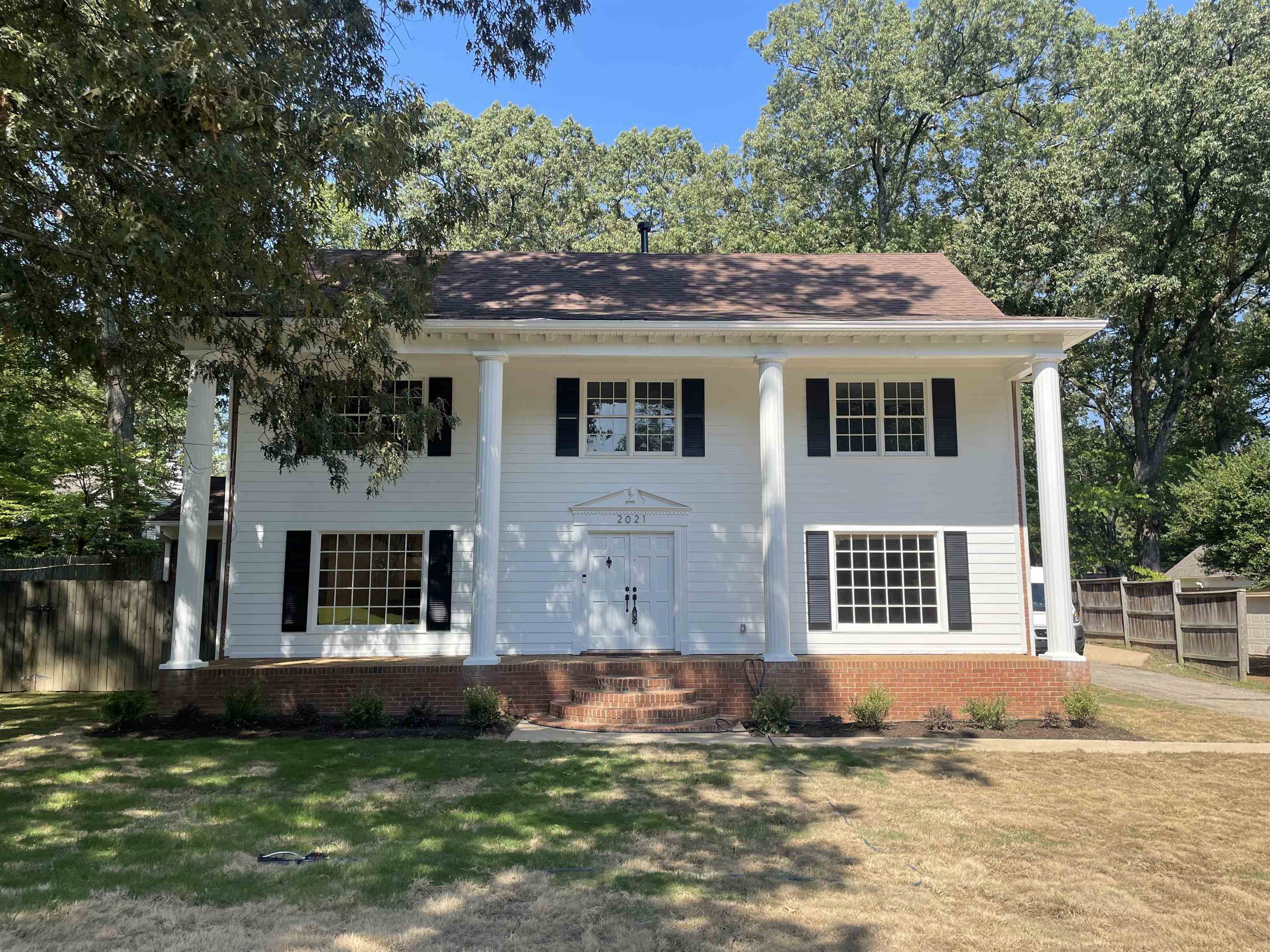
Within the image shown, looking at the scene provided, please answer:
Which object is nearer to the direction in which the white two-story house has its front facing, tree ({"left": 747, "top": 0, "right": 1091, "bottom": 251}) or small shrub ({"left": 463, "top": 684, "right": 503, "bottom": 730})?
the small shrub

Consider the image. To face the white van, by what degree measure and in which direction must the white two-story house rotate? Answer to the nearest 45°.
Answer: approximately 135° to its left

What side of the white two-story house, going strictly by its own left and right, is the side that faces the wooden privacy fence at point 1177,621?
left

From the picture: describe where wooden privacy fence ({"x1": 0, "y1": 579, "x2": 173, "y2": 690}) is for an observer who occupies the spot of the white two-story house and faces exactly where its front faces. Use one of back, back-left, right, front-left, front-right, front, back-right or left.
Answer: right

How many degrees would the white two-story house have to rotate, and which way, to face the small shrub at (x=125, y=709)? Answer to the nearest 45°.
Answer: approximately 90° to its right

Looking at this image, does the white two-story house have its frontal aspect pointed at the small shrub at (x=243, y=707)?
no

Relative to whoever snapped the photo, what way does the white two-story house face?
facing the viewer

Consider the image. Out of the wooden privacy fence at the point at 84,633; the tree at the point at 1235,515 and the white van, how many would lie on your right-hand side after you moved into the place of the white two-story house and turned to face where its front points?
1

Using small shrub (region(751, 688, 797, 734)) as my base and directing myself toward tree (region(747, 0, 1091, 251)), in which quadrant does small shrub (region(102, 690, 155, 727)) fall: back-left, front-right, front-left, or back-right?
back-left

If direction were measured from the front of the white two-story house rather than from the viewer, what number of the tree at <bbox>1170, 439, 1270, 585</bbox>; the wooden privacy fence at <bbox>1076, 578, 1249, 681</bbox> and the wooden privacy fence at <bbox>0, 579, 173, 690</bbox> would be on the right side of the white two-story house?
1

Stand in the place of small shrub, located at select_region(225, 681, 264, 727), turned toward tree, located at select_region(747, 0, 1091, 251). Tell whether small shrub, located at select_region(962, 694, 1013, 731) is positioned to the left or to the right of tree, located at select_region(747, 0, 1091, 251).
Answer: right

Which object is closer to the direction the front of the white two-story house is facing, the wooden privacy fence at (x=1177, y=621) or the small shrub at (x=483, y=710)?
the small shrub

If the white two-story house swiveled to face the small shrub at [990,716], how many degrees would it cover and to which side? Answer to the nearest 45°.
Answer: approximately 45° to its left

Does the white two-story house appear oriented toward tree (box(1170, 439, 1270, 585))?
no

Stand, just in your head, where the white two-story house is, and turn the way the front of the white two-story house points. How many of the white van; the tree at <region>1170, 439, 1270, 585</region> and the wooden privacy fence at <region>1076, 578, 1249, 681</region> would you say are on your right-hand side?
0
